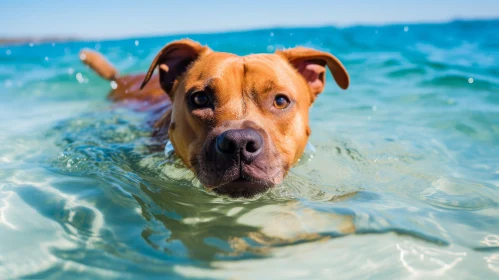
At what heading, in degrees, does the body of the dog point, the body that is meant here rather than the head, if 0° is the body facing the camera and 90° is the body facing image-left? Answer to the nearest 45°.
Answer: approximately 315°
